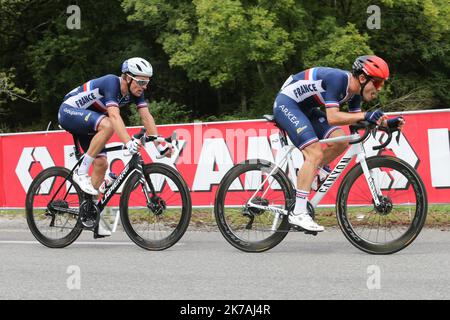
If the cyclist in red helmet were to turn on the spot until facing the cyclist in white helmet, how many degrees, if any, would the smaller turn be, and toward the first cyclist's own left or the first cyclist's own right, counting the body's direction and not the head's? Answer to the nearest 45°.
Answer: approximately 180°

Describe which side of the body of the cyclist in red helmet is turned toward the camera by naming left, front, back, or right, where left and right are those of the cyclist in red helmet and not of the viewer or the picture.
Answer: right

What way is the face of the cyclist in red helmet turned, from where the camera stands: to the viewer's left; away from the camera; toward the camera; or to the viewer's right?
to the viewer's right

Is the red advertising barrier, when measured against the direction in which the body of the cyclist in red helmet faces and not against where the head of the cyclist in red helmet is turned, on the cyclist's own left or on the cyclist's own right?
on the cyclist's own left

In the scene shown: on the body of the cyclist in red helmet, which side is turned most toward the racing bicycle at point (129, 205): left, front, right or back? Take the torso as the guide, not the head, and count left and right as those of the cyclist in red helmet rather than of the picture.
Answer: back
